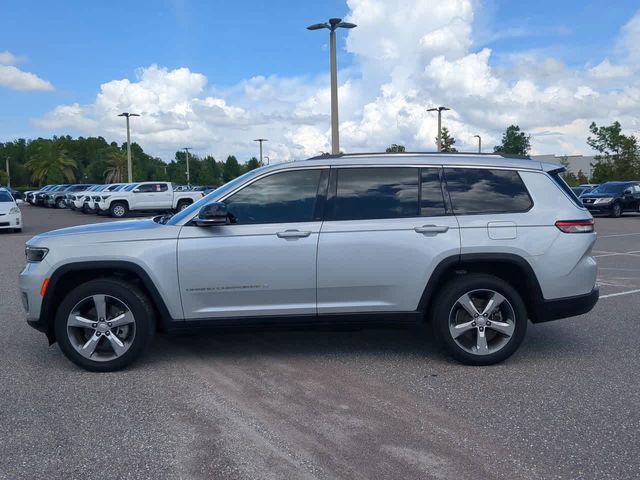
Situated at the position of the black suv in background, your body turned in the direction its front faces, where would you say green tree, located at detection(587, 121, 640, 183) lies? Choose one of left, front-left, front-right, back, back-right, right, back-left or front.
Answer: back-right

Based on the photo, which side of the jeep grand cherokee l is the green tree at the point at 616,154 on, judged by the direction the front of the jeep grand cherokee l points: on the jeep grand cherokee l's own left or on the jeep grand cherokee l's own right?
on the jeep grand cherokee l's own right

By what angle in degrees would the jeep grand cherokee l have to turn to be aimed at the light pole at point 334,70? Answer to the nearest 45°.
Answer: approximately 90° to its right

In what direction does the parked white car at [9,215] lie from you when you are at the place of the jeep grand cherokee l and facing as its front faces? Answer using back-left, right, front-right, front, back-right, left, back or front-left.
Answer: front-right

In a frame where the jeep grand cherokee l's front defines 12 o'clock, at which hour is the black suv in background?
The black suv in background is roughly at 4 o'clock from the jeep grand cherokee l.

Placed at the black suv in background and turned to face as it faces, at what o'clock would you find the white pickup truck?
The white pickup truck is roughly at 1 o'clock from the black suv in background.

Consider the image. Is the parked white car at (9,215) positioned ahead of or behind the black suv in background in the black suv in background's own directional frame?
ahead

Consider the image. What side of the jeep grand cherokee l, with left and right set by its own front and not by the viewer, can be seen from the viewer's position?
left

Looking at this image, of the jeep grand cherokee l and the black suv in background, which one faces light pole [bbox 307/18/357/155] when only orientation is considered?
the black suv in background

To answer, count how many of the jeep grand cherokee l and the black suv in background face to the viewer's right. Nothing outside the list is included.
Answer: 0

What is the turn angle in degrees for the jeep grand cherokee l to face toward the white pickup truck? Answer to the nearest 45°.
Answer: approximately 90° to its right

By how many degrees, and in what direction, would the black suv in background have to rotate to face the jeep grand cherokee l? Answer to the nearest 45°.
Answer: approximately 45° to its left

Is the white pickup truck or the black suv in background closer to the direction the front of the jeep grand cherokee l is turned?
the white pickup truck
